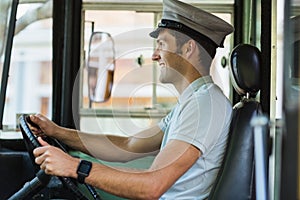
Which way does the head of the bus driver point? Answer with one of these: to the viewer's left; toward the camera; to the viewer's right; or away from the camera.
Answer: to the viewer's left

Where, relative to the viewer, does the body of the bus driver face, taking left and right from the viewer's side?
facing to the left of the viewer
